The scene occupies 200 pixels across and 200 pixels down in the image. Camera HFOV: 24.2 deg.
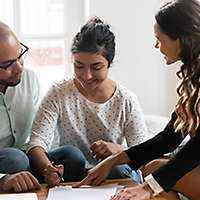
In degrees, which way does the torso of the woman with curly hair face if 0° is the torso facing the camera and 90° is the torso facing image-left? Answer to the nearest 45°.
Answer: approximately 90°

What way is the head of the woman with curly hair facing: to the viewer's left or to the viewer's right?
to the viewer's left

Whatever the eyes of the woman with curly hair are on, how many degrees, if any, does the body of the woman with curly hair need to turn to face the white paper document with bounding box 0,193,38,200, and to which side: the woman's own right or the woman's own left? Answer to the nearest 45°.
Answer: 0° — they already face it

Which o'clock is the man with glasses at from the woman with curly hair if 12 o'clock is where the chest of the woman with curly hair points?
The man with glasses is roughly at 1 o'clock from the woman with curly hair.

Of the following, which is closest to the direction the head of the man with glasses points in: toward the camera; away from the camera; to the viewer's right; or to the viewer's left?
to the viewer's right
